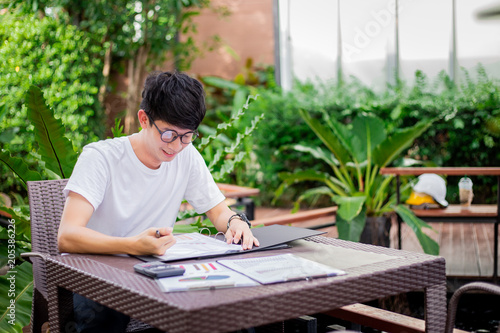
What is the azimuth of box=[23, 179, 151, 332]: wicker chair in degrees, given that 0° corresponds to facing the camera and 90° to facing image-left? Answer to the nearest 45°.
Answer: approximately 315°

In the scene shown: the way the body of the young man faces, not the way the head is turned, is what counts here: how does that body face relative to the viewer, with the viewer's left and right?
facing the viewer and to the right of the viewer

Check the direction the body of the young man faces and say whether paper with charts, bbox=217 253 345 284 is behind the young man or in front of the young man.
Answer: in front

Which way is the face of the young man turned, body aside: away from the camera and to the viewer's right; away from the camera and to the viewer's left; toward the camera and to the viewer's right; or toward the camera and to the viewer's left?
toward the camera and to the viewer's right

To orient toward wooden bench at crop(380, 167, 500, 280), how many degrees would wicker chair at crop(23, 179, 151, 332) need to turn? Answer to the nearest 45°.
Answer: approximately 90° to its left

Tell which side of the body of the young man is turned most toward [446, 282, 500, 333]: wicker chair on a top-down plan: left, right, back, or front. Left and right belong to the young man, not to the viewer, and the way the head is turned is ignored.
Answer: front

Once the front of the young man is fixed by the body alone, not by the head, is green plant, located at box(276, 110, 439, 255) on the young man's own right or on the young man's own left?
on the young man's own left

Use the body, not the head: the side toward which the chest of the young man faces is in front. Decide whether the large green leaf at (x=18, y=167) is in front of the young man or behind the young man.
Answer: behind

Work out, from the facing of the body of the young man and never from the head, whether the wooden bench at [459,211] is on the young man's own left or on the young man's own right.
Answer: on the young man's own left

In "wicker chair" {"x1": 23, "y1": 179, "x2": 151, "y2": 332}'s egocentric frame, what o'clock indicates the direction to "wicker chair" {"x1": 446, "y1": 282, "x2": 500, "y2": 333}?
"wicker chair" {"x1": 446, "y1": 282, "x2": 500, "y2": 333} is roughly at 12 o'clock from "wicker chair" {"x1": 23, "y1": 179, "x2": 151, "y2": 332}.

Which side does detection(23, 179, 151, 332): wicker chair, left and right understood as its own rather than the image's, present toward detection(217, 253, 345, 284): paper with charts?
front
